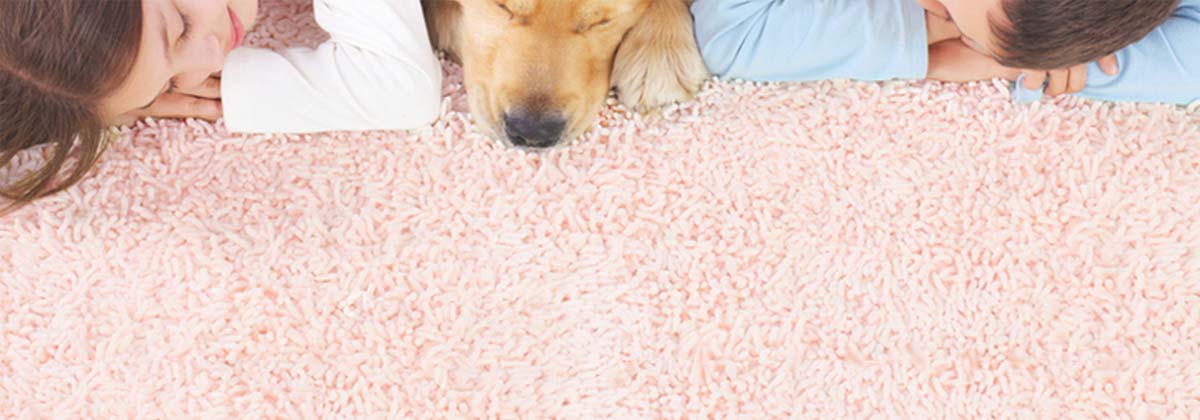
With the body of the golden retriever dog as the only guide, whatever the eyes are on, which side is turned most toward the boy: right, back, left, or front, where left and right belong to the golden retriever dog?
left

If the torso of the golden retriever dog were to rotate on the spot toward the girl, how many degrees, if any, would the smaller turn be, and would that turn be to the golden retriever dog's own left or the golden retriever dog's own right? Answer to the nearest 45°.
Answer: approximately 90° to the golden retriever dog's own right

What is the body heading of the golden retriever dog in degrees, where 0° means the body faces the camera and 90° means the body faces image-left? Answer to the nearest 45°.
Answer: approximately 0°
